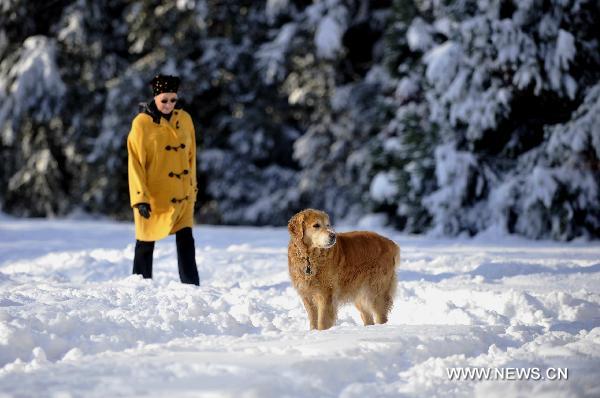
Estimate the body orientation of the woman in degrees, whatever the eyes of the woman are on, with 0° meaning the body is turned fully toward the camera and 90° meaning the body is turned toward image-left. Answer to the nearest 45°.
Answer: approximately 315°

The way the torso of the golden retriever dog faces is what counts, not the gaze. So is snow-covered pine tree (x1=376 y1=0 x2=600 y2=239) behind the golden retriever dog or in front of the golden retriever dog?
behind

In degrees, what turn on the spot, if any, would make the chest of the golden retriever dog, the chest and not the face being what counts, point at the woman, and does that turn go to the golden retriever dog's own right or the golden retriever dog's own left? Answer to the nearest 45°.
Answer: approximately 90° to the golden retriever dog's own right

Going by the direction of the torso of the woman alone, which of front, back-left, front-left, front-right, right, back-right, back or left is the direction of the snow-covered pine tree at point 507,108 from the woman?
left

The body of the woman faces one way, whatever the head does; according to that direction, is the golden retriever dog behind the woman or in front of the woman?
in front

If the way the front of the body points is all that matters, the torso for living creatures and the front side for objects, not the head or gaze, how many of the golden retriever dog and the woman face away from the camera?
0

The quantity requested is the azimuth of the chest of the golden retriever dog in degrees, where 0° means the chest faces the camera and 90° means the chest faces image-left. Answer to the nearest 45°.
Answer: approximately 45°

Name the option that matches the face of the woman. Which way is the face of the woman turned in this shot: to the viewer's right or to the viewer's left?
to the viewer's right

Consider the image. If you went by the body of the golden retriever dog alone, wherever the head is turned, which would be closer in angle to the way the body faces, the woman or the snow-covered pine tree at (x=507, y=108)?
the woman

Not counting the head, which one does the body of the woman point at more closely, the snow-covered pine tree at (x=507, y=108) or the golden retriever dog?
the golden retriever dog
